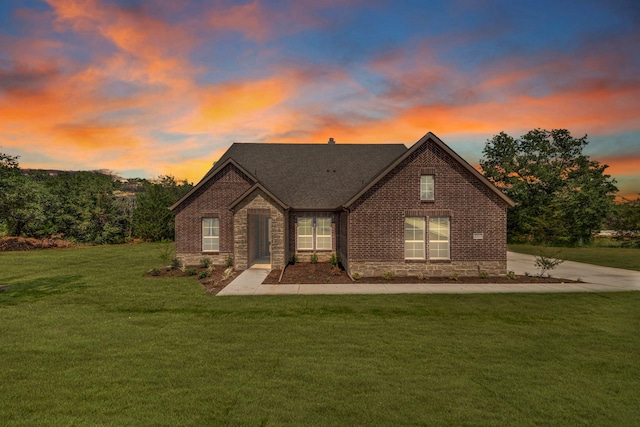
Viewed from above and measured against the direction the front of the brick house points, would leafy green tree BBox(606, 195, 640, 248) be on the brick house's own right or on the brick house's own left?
on the brick house's own left

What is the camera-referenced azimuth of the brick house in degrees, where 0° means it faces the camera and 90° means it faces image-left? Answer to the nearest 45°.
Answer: approximately 0°

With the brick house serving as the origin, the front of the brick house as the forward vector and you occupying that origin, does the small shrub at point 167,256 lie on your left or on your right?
on your right

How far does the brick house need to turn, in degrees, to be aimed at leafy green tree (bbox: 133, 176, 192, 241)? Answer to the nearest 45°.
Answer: approximately 135° to its right

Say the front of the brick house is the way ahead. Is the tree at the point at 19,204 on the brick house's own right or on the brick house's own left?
on the brick house's own right

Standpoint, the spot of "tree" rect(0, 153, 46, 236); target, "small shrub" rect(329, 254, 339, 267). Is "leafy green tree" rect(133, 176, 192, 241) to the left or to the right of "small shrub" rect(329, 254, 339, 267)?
left
